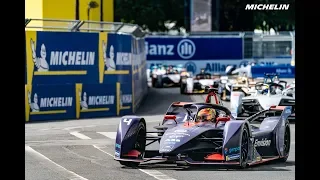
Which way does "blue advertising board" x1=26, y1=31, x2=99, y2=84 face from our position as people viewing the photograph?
facing the viewer

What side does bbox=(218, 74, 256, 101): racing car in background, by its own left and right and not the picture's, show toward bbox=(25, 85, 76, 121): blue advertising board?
front

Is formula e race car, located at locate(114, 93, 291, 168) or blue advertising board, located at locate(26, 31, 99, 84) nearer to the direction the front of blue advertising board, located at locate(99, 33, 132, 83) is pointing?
the formula e race car

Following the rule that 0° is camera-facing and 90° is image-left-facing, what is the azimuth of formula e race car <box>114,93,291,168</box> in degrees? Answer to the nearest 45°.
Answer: approximately 45°

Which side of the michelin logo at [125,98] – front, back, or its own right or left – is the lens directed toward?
front

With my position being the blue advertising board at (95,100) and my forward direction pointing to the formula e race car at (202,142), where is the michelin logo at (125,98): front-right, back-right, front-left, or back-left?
back-left

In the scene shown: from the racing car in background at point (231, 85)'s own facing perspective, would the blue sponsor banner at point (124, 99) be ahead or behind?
ahead

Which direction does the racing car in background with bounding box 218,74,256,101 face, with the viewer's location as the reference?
facing the viewer and to the left of the viewer
